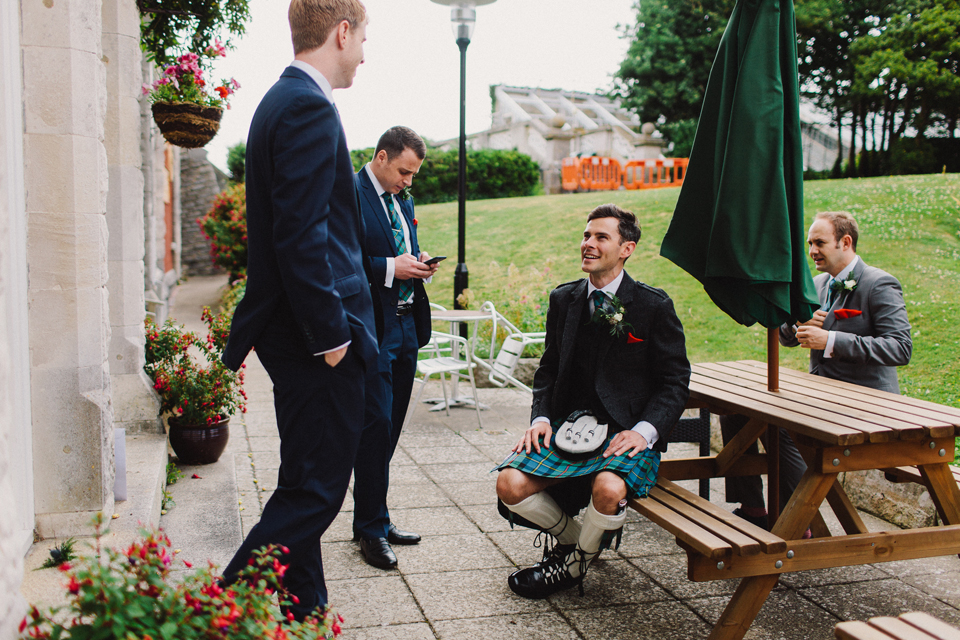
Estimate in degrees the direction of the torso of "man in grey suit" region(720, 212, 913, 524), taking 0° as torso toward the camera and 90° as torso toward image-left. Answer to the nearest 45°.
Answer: approximately 45°

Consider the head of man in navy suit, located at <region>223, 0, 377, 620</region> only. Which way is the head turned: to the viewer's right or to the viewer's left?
to the viewer's right

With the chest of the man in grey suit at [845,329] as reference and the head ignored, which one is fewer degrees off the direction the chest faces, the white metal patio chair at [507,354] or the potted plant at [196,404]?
the potted plant

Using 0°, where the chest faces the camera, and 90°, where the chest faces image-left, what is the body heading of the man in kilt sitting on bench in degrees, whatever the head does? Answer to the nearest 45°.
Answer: approximately 45°

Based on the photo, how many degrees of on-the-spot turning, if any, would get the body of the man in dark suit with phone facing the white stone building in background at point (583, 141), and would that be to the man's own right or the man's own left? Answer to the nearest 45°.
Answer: approximately 135° to the man's own left

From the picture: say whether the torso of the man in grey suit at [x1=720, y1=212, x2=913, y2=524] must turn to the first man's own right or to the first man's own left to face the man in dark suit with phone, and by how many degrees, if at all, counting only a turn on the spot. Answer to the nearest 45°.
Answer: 0° — they already face them

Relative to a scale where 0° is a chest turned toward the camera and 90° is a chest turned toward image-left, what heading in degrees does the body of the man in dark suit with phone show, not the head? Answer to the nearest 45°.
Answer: approximately 315°

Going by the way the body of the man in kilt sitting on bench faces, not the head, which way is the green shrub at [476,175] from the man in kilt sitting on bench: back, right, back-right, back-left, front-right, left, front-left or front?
back-right

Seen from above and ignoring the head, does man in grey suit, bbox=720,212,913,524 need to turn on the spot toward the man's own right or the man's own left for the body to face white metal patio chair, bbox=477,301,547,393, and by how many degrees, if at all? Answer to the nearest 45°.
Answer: approximately 90° to the man's own right
